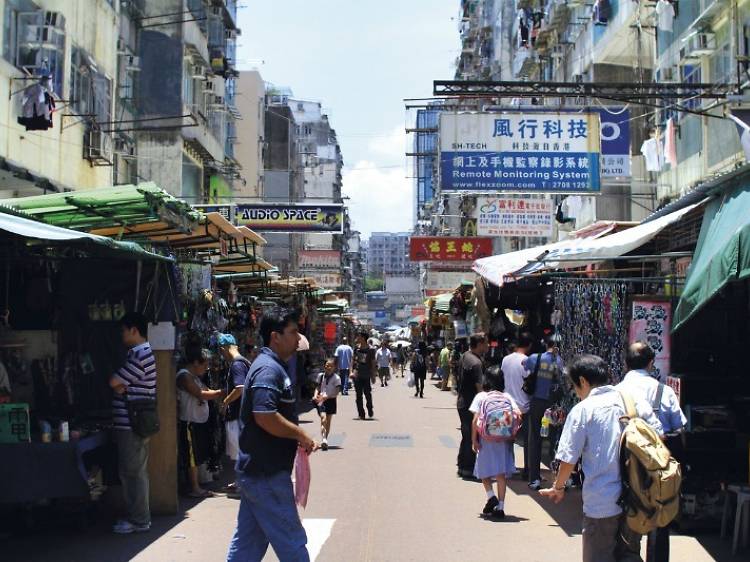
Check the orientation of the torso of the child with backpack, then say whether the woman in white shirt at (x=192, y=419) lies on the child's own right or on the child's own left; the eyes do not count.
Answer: on the child's own left

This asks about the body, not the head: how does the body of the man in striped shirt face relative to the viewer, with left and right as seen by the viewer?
facing to the left of the viewer

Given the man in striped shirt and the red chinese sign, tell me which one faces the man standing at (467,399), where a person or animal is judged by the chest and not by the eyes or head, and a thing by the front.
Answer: the red chinese sign

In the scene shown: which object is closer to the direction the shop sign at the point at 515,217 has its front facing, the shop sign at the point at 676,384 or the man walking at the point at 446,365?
the shop sign

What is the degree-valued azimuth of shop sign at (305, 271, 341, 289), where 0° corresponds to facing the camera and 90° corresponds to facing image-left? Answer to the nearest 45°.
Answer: approximately 0°

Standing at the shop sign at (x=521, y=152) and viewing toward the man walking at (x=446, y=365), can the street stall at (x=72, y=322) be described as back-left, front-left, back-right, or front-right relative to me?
back-left

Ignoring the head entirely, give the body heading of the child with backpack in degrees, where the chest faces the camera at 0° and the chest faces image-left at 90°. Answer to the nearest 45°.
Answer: approximately 180°

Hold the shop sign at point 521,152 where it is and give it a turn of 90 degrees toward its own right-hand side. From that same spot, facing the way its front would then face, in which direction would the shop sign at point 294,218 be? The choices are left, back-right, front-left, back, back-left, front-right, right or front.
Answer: front-right
